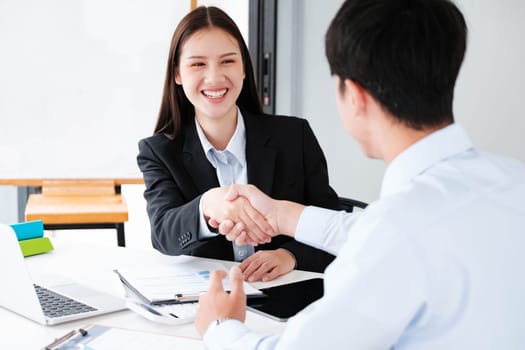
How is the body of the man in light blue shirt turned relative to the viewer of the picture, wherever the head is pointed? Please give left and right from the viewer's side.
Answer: facing away from the viewer and to the left of the viewer

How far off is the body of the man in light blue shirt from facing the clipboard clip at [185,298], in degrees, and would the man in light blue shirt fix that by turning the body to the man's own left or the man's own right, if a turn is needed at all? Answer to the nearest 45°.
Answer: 0° — they already face it

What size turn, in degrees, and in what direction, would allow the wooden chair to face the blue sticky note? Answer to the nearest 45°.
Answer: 0° — it already faces it

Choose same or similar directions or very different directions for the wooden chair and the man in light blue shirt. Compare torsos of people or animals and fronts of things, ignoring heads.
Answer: very different directions

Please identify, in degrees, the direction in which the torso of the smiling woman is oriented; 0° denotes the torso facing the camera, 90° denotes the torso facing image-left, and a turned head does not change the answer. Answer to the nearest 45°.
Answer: approximately 0°

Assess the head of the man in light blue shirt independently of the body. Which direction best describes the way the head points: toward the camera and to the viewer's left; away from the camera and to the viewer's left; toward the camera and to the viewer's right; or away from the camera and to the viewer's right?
away from the camera and to the viewer's left

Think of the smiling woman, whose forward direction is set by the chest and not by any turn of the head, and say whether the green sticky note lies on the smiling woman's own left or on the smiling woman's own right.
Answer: on the smiling woman's own right

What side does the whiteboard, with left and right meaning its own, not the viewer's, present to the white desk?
front

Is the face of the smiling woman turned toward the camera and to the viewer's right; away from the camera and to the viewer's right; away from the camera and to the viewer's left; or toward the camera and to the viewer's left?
toward the camera and to the viewer's right

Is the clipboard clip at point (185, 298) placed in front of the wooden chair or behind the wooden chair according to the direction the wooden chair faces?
in front
